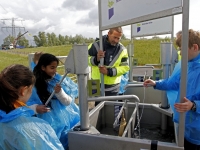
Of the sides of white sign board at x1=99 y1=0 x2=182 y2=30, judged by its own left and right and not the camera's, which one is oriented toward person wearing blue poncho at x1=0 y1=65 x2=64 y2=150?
front

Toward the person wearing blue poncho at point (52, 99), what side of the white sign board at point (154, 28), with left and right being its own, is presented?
front

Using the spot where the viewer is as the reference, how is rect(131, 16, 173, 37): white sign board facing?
facing the viewer and to the left of the viewer

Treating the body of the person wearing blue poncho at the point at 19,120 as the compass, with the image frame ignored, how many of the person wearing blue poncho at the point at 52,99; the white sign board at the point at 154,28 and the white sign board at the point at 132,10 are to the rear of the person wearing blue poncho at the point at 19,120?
0

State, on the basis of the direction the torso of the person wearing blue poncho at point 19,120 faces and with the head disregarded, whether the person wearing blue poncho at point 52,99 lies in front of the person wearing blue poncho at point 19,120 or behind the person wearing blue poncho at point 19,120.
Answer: in front

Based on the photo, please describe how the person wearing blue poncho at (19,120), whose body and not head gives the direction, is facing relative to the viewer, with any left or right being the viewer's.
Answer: facing away from the viewer and to the right of the viewer

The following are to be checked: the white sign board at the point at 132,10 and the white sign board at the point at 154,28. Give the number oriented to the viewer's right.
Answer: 0

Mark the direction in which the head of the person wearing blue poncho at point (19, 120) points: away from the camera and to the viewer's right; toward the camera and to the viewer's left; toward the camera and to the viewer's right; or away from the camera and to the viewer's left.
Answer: away from the camera and to the viewer's right

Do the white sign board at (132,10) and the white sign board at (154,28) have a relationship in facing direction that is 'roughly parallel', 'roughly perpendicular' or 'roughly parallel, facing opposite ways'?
roughly parallel

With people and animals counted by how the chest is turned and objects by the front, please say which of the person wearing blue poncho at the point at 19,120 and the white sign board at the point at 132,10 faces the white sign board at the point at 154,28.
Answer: the person wearing blue poncho
